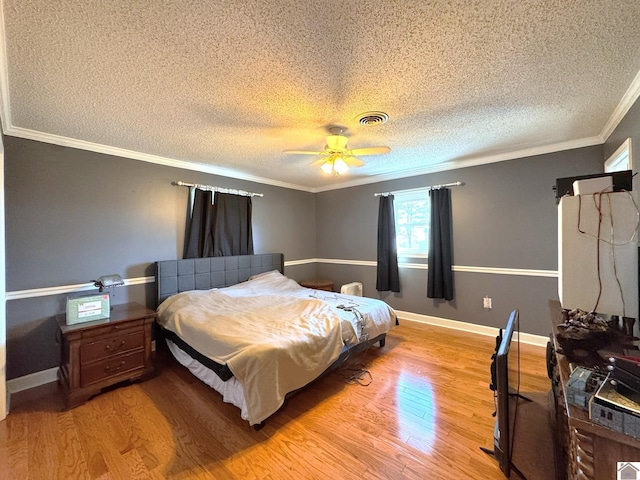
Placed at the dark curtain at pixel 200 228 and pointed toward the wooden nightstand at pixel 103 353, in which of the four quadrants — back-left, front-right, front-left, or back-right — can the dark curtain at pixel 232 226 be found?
back-left

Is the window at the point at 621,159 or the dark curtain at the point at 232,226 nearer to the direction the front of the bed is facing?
the window

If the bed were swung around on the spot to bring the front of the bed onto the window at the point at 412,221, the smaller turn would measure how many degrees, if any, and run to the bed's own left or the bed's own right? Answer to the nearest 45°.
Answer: approximately 90° to the bed's own left

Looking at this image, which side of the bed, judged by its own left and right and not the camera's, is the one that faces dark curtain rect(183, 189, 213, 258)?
back

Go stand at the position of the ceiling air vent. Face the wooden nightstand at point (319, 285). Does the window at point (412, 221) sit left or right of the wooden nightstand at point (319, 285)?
right

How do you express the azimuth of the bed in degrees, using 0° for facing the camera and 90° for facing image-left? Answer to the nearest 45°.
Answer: approximately 315°
